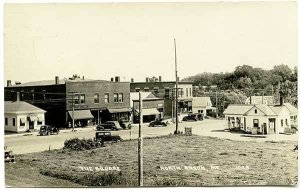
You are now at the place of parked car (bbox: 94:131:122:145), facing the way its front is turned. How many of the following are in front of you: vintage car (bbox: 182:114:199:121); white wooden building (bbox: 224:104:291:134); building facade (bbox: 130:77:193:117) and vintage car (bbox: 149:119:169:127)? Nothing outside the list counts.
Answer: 4

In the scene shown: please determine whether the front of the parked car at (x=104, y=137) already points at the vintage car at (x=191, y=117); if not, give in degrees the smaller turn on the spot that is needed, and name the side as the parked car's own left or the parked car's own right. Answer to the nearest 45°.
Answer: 0° — it already faces it

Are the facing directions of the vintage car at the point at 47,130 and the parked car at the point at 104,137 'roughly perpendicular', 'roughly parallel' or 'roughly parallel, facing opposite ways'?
roughly parallel

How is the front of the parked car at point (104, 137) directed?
to the viewer's right

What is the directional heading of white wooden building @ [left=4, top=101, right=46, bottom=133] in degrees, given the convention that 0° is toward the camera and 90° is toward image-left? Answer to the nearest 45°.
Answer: approximately 315°

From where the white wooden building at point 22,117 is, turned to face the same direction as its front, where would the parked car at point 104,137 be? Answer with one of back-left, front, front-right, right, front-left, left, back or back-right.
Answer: front-left
